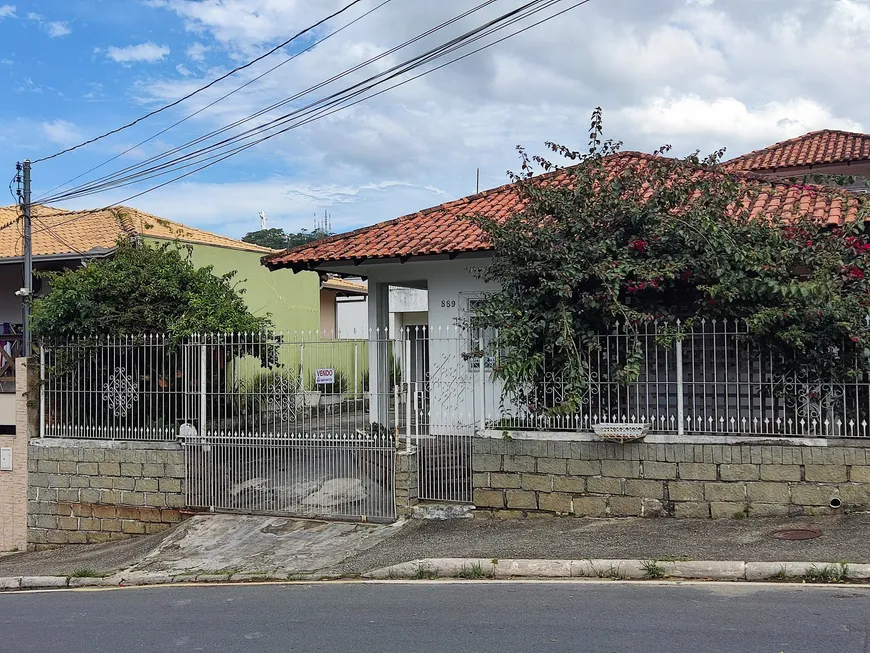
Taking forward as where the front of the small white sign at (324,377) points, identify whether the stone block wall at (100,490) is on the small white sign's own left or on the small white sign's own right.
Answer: on the small white sign's own right

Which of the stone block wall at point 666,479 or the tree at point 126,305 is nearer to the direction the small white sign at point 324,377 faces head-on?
the stone block wall

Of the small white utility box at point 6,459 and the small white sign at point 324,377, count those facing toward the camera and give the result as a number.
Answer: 2

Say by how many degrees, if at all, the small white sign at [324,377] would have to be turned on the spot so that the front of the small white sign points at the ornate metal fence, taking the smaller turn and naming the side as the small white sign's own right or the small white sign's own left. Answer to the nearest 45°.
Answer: approximately 45° to the small white sign's own left

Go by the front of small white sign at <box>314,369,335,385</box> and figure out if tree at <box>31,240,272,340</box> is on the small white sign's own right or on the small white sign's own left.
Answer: on the small white sign's own right

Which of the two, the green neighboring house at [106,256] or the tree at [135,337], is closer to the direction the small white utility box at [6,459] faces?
the tree

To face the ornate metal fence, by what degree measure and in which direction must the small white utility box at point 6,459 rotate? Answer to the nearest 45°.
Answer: approximately 45° to its left

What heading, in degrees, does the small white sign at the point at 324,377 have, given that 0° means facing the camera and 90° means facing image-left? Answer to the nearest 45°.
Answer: approximately 0°
